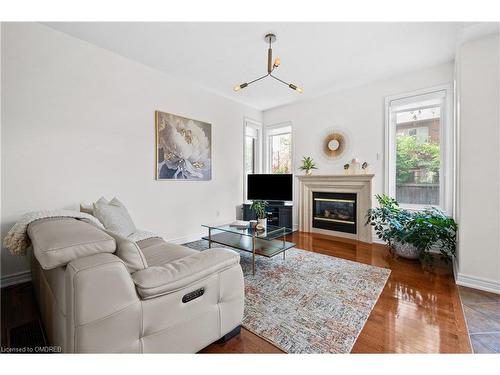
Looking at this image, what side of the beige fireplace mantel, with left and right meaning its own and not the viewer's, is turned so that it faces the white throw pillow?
front

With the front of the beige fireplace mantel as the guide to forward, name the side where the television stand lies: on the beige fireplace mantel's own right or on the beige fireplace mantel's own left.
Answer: on the beige fireplace mantel's own right

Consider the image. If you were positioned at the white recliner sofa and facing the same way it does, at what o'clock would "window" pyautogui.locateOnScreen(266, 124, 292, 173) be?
The window is roughly at 12 o'clock from the white recliner sofa.

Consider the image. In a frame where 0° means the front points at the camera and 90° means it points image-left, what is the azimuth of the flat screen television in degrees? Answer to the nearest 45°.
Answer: approximately 0°

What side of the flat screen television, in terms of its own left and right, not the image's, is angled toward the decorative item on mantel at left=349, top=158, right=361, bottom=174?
left

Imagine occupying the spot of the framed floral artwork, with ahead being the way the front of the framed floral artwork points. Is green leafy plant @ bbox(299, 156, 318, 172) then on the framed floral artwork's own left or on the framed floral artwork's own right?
on the framed floral artwork's own left

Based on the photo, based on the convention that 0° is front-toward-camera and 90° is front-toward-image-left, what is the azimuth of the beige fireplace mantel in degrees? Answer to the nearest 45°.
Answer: approximately 45°

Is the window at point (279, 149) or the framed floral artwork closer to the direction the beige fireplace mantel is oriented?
the framed floral artwork

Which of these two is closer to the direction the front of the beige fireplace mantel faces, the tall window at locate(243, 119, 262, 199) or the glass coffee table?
the glass coffee table

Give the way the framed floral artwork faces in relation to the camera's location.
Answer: facing the viewer and to the right of the viewer

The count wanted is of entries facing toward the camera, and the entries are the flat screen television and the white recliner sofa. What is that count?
1

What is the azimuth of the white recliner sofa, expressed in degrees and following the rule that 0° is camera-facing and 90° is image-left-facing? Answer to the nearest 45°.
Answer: approximately 225°
